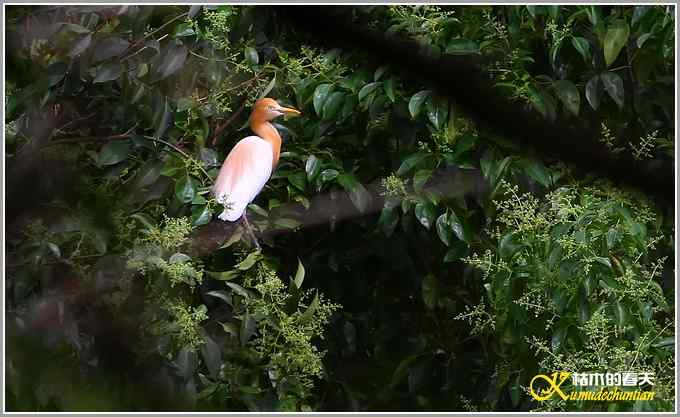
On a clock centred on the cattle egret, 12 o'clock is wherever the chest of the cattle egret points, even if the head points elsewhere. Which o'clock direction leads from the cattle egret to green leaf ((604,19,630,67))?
The green leaf is roughly at 12 o'clock from the cattle egret.

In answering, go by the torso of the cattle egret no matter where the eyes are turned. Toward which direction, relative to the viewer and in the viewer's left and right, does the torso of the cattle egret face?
facing to the right of the viewer

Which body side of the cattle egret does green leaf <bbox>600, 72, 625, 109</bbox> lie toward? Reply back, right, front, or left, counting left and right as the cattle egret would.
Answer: front
